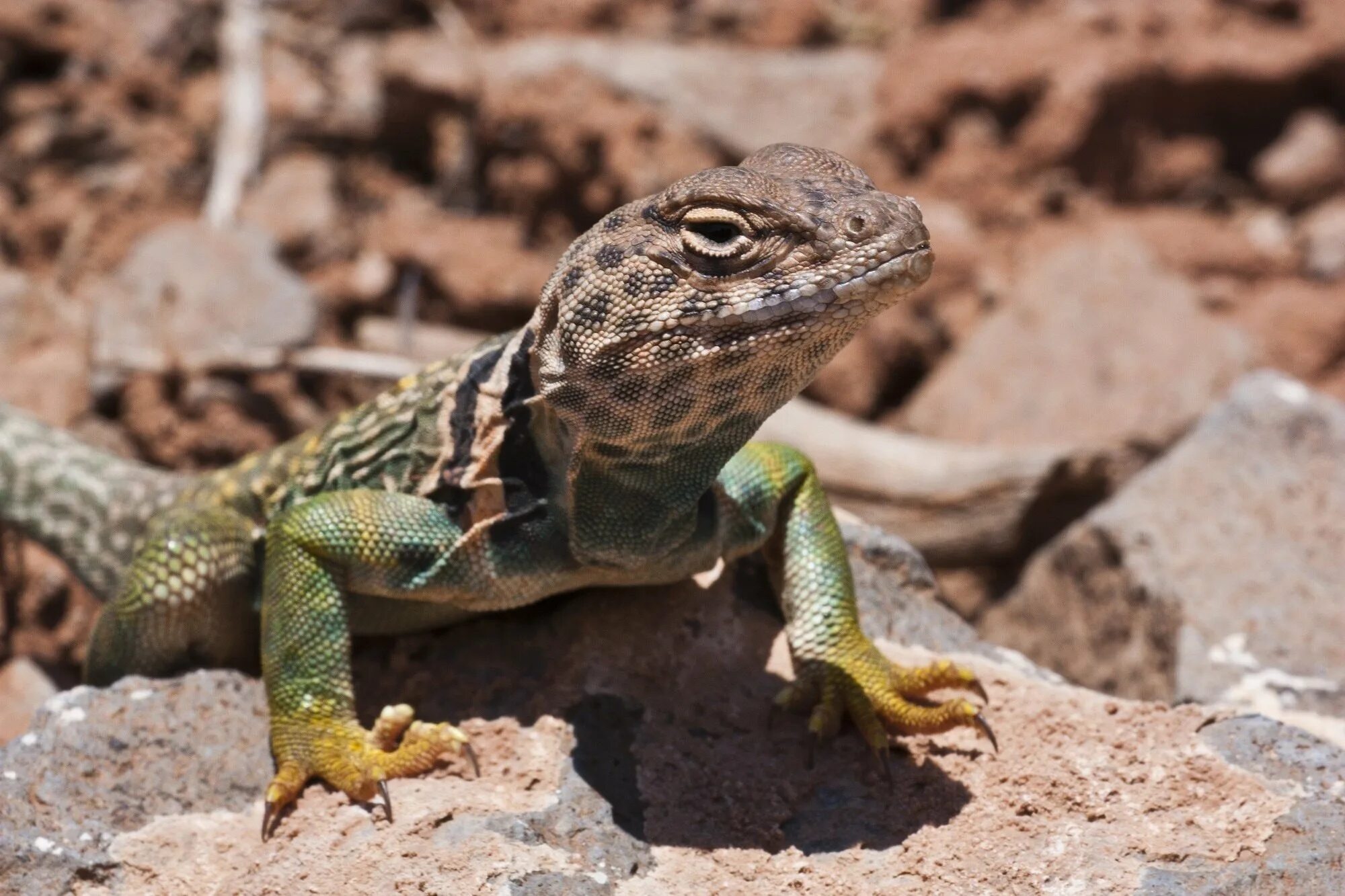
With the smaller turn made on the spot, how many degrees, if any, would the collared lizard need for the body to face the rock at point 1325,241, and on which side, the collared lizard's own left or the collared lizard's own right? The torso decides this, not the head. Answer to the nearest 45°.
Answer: approximately 90° to the collared lizard's own left

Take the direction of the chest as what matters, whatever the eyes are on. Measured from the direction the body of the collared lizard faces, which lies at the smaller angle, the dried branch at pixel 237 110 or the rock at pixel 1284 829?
the rock

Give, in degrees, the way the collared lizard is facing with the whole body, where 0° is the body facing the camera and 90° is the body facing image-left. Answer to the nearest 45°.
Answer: approximately 315°

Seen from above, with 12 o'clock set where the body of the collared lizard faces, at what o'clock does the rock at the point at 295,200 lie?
The rock is roughly at 7 o'clock from the collared lizard.

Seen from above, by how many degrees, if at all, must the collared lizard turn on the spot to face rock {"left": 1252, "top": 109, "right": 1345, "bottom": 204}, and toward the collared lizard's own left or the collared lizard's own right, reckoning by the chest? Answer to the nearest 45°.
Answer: approximately 90° to the collared lizard's own left

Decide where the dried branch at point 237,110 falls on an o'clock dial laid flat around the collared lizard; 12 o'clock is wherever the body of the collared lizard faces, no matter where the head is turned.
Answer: The dried branch is roughly at 7 o'clock from the collared lizard.

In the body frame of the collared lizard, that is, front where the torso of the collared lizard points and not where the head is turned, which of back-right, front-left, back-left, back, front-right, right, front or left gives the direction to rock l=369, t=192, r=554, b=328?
back-left

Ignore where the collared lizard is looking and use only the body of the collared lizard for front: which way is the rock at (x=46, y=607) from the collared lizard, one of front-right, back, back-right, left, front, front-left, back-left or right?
back
